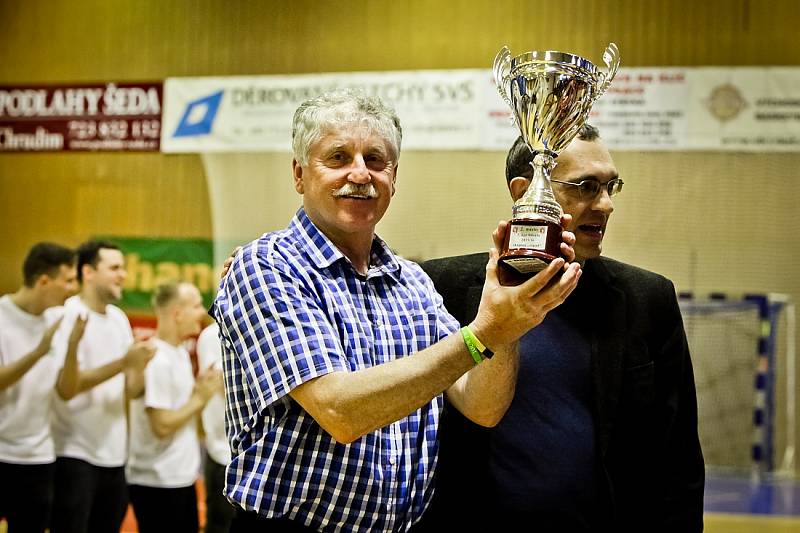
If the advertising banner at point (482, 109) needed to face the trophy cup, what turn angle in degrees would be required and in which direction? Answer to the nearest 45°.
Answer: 0° — it already faces it

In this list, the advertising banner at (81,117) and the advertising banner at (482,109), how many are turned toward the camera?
2

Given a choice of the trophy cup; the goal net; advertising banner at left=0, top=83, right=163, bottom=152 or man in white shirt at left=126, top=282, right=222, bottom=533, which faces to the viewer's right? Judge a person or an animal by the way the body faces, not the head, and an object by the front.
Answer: the man in white shirt

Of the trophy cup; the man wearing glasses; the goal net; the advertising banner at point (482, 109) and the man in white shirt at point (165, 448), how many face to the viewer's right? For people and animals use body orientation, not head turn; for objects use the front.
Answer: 1

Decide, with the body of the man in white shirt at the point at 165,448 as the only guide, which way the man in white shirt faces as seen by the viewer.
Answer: to the viewer's right

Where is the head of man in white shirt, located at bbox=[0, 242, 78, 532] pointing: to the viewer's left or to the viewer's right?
to the viewer's right

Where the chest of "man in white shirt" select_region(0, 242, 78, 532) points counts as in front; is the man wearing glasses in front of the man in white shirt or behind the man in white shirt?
in front

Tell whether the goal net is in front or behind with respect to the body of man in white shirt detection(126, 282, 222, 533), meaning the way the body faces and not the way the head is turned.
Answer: in front

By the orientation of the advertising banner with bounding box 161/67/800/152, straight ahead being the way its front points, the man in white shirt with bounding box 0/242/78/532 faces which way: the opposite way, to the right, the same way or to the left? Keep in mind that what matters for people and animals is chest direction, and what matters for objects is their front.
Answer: to the left

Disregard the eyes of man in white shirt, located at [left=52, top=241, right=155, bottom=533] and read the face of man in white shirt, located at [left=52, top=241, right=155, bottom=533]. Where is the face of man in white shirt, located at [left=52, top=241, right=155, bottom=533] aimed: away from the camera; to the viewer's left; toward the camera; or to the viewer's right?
to the viewer's right

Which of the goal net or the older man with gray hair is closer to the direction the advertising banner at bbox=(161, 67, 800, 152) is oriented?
the older man with gray hair
